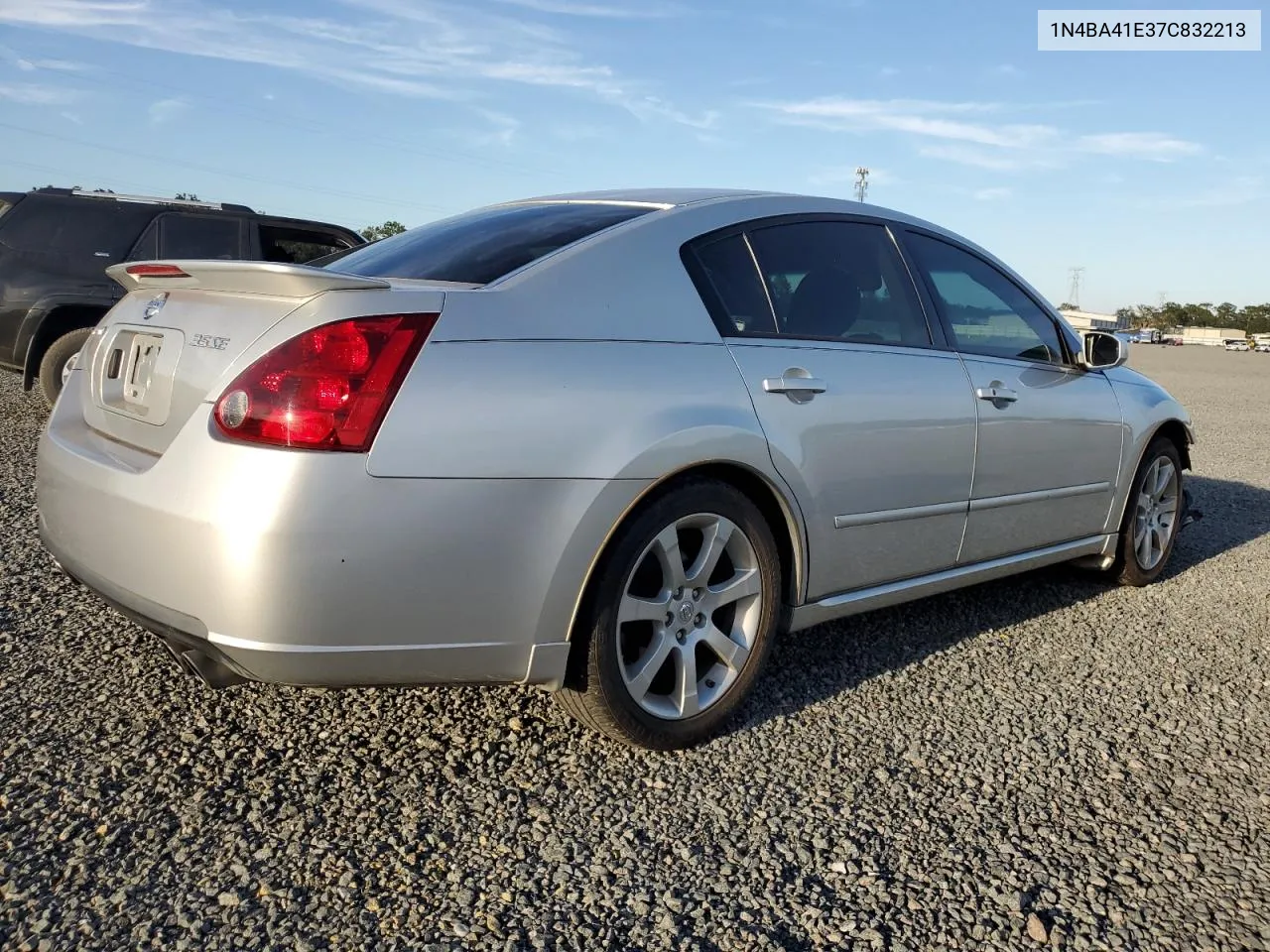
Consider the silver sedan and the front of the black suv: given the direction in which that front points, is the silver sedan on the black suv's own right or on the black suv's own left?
on the black suv's own right

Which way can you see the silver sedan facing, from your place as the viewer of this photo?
facing away from the viewer and to the right of the viewer

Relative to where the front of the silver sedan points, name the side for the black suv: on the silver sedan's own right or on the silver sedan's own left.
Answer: on the silver sedan's own left

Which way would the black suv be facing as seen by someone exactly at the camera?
facing away from the viewer and to the right of the viewer
